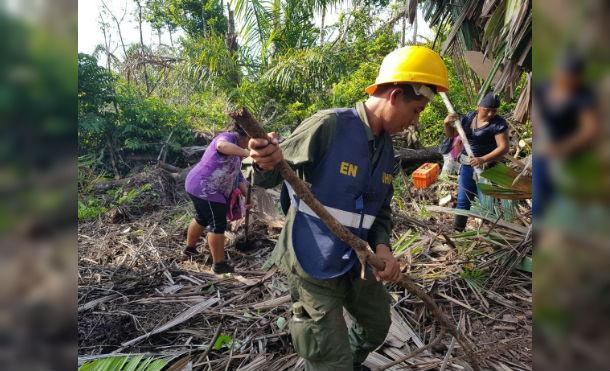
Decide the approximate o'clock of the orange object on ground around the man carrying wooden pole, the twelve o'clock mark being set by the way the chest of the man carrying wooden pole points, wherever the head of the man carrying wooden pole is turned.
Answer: The orange object on ground is roughly at 8 o'clock from the man carrying wooden pole.

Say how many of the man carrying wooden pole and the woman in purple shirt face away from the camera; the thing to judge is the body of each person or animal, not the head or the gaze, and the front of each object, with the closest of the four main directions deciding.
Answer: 0

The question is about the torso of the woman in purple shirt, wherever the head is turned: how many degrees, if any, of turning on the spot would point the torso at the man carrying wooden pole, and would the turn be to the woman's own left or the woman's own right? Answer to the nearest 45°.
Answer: approximately 90° to the woman's own right

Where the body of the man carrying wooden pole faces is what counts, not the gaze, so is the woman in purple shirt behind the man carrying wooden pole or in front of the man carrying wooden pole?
behind

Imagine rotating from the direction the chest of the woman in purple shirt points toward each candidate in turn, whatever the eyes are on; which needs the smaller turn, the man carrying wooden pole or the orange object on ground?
the orange object on ground

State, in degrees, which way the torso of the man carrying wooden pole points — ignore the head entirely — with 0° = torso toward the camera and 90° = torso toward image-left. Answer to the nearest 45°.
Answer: approximately 315°

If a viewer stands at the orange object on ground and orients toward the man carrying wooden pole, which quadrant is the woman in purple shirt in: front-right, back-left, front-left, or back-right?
front-right

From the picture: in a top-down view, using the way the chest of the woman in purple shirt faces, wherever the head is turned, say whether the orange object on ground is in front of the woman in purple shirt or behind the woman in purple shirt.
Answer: in front

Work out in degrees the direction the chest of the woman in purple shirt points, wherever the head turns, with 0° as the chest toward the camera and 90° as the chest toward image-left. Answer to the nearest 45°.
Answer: approximately 270°
